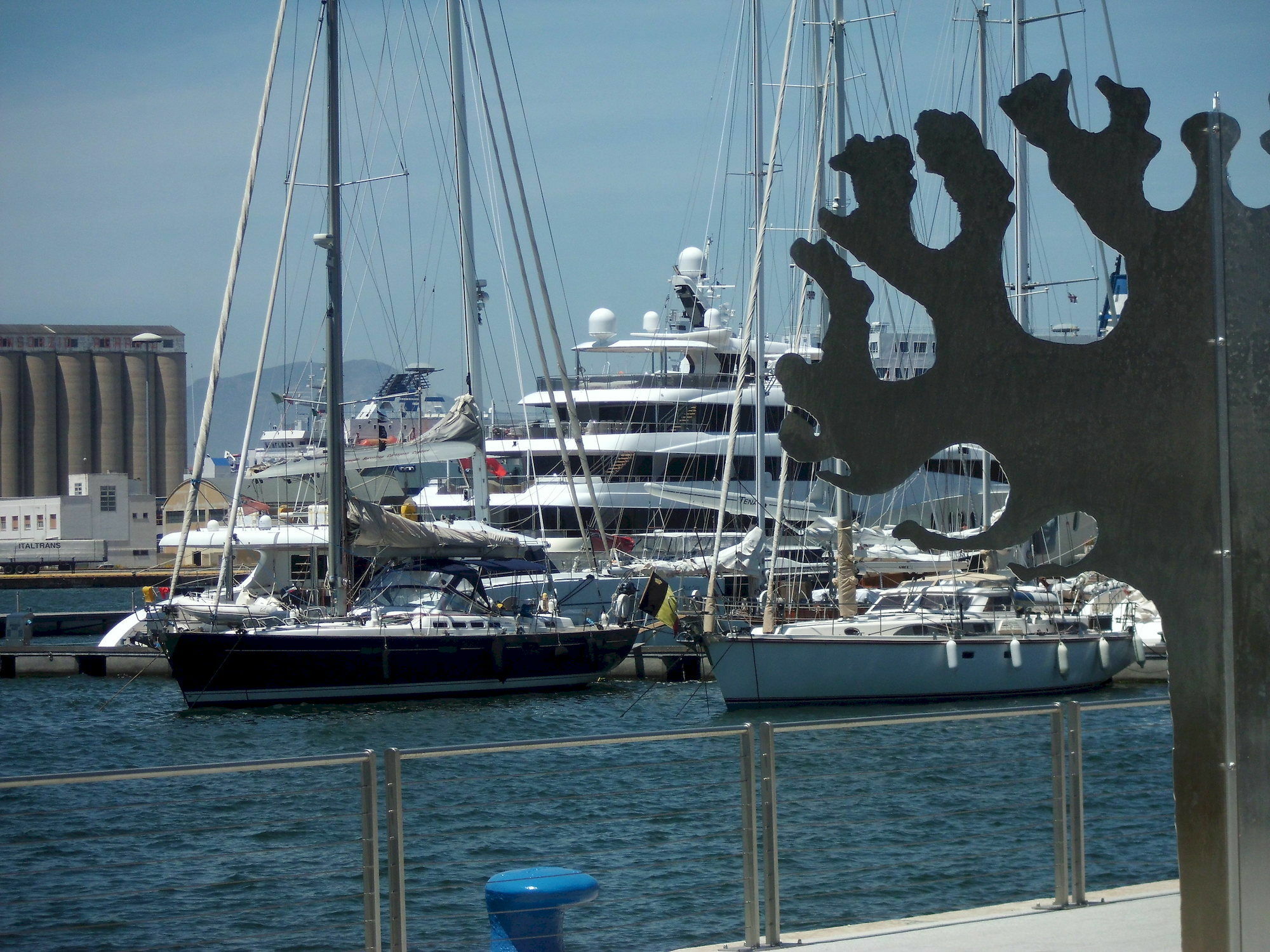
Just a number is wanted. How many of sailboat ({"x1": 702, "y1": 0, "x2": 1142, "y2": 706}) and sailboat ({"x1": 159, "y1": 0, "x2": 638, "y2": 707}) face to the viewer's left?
2

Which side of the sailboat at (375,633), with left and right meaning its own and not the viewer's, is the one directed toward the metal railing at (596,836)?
left

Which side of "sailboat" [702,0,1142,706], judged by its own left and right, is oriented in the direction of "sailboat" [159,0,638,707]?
front

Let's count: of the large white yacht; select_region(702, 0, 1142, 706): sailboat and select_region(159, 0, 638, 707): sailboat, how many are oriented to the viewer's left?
2

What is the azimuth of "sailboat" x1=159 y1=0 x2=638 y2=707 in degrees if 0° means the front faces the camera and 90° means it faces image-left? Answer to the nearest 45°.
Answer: approximately 90°

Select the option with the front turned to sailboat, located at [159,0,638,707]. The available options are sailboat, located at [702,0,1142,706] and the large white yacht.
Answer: sailboat, located at [702,0,1142,706]

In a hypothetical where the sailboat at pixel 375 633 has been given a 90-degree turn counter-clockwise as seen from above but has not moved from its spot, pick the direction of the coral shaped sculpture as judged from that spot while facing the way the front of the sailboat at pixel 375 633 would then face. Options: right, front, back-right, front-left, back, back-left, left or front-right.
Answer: front

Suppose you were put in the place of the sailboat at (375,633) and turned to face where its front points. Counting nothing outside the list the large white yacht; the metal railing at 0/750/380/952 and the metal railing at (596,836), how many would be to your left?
2

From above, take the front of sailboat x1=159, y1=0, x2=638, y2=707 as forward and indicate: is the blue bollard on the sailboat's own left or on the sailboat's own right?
on the sailboat's own left

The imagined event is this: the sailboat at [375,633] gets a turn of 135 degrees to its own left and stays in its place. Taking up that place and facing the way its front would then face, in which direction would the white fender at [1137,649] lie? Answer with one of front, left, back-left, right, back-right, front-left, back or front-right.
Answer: front-left
